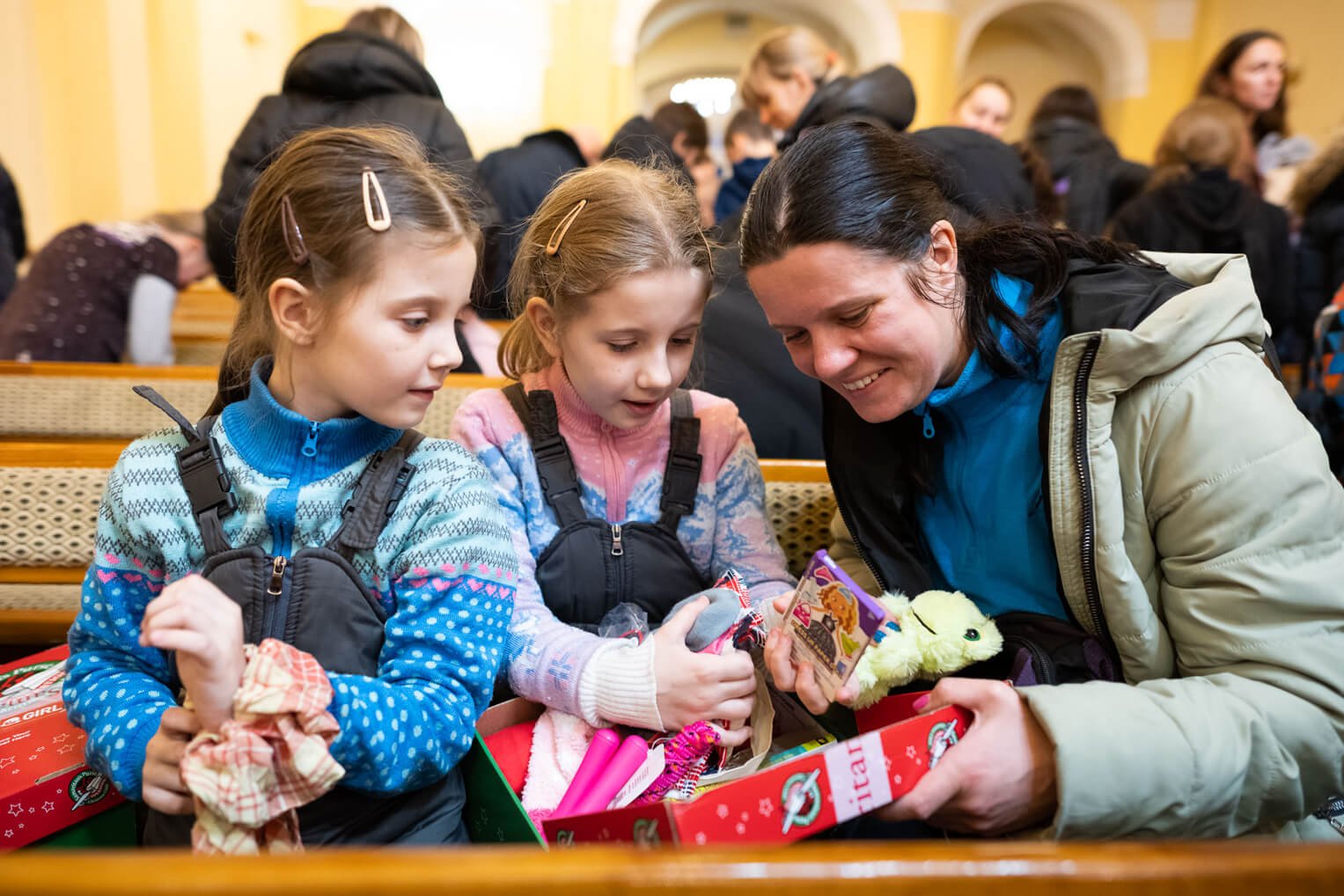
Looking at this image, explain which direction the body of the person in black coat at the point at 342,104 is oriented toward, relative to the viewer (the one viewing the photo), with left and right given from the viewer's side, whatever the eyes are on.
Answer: facing away from the viewer

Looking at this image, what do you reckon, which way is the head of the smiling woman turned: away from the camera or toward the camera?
toward the camera

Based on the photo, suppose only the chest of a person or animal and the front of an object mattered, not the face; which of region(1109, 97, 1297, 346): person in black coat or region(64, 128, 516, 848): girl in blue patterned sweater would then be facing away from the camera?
the person in black coat

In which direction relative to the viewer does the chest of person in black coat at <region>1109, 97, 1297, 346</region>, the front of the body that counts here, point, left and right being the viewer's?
facing away from the viewer

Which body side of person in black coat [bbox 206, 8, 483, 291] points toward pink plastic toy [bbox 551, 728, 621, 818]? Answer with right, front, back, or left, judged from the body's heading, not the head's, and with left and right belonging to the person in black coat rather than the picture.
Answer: back

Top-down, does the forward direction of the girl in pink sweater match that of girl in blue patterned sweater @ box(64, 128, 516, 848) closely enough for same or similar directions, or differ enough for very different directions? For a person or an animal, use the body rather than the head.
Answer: same or similar directions

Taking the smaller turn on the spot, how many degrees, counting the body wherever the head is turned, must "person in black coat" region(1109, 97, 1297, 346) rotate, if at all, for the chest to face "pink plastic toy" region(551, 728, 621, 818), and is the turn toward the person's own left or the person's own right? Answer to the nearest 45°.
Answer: approximately 180°

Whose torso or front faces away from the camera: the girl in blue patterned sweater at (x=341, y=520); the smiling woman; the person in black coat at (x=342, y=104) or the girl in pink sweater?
the person in black coat

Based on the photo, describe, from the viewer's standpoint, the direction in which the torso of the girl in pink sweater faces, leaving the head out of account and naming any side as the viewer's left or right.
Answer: facing the viewer

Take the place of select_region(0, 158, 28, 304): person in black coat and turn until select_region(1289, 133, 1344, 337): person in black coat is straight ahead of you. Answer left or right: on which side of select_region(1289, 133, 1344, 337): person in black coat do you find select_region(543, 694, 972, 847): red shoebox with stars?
right

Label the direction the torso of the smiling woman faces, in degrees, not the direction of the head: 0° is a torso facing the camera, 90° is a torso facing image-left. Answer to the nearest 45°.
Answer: approximately 45°

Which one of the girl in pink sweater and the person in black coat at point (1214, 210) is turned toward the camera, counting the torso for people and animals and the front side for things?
the girl in pink sweater

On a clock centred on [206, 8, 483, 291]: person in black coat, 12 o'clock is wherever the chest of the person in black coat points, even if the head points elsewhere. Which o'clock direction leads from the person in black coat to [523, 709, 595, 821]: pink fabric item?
The pink fabric item is roughly at 6 o'clock from the person in black coat.
